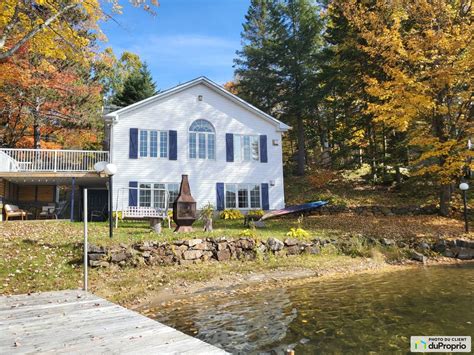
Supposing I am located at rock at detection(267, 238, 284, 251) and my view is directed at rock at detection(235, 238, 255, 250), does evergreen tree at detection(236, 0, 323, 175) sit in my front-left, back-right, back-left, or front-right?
back-right

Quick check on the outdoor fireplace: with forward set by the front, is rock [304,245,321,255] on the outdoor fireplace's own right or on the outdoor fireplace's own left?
on the outdoor fireplace's own left

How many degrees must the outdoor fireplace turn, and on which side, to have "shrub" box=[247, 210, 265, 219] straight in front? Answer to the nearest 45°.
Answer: approximately 135° to its left

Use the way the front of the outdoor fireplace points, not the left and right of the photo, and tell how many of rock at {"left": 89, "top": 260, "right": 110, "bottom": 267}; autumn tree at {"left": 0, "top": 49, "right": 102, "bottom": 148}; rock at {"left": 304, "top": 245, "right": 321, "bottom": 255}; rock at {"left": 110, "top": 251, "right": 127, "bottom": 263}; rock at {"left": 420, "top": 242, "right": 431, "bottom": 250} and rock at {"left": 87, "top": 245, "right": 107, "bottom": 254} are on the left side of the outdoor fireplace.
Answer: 2

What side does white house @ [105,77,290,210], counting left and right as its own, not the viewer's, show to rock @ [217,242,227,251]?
front

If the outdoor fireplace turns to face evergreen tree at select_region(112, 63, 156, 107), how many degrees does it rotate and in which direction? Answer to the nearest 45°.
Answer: approximately 180°

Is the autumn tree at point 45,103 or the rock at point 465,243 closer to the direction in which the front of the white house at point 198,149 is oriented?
the rock

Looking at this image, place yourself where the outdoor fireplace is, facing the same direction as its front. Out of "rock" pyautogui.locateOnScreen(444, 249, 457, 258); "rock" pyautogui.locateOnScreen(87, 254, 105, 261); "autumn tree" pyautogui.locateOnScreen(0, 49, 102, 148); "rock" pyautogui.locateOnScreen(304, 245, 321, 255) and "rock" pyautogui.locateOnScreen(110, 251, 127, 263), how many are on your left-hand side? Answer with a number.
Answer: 2

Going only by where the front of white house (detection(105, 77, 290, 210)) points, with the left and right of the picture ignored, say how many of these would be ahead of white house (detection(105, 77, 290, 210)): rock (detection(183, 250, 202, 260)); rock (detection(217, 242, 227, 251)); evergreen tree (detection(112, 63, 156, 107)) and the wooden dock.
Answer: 3

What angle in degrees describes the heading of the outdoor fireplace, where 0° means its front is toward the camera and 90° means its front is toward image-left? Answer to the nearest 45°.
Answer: approximately 0°

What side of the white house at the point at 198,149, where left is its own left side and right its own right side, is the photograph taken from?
front

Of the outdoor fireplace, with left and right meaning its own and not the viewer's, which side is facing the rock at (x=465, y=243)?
left

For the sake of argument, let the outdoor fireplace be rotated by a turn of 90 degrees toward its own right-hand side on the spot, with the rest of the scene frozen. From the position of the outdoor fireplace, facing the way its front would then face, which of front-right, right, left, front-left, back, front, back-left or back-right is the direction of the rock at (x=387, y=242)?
back

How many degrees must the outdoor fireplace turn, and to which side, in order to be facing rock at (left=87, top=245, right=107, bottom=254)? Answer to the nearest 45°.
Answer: approximately 45° to its right

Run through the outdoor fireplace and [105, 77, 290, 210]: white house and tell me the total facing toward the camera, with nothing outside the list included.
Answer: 2
